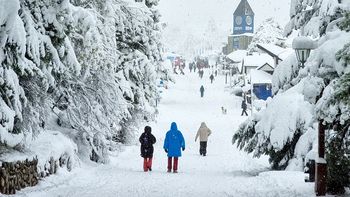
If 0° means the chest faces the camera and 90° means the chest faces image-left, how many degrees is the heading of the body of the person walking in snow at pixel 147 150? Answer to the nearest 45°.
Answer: approximately 180°

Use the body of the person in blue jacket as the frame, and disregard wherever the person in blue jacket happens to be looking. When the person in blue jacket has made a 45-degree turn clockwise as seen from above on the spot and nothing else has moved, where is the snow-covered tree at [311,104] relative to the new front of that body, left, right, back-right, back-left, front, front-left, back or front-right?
right

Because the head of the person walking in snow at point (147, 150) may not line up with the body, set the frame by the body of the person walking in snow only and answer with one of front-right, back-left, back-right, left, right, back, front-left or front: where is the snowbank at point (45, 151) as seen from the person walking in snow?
back-left

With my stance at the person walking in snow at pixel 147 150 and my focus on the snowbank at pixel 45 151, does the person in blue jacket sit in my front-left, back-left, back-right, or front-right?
back-left

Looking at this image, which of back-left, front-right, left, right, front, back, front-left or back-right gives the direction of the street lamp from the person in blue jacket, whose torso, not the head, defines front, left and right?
back-right

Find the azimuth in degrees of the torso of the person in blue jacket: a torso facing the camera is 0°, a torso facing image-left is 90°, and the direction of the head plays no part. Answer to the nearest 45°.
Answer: approximately 180°

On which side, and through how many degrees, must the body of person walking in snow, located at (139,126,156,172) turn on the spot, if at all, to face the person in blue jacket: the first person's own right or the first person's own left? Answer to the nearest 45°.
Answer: approximately 90° to the first person's own right

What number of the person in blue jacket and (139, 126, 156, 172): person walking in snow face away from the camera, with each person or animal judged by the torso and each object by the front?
2

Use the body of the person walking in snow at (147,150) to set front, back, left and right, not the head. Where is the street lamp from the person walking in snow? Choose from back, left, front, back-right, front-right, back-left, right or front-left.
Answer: back-right
